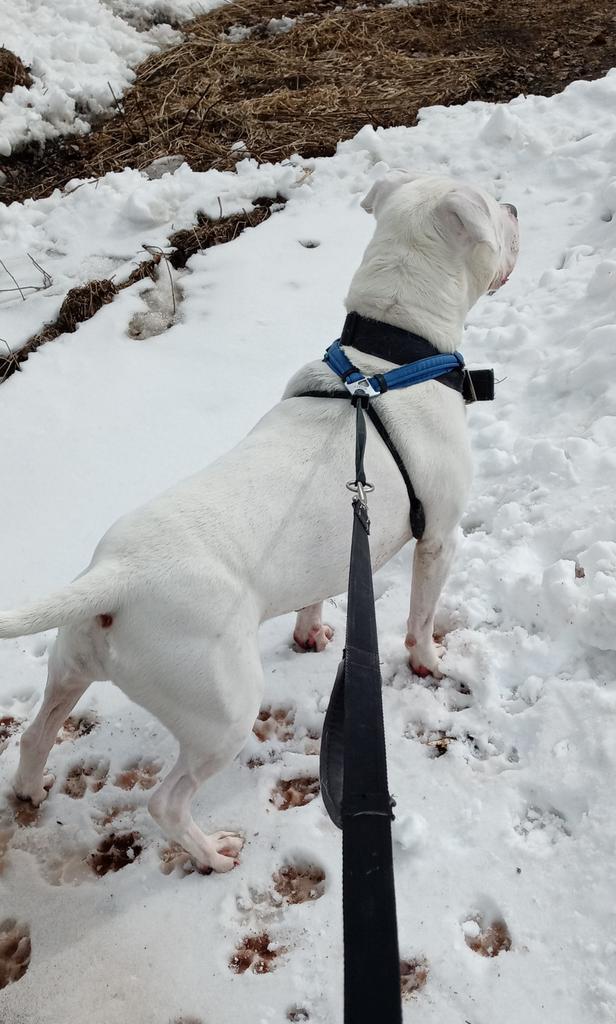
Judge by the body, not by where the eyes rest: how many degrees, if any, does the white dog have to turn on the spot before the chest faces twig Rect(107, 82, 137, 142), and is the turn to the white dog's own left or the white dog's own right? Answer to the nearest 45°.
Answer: approximately 45° to the white dog's own left

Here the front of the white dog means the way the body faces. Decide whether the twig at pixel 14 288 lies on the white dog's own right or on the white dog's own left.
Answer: on the white dog's own left

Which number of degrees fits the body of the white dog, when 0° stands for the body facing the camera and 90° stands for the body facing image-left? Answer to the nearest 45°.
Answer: approximately 225°
